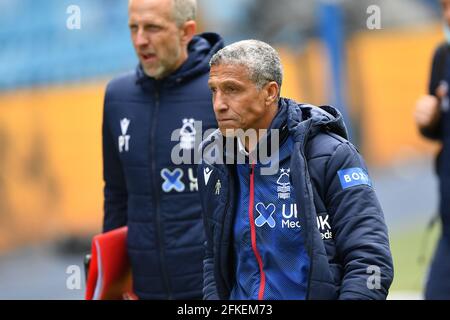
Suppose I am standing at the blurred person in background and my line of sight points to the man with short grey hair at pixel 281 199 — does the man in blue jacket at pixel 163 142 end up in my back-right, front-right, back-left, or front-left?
front-right

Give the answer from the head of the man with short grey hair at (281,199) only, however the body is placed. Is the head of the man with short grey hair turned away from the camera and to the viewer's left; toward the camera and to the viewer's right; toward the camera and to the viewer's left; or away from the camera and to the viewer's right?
toward the camera and to the viewer's left

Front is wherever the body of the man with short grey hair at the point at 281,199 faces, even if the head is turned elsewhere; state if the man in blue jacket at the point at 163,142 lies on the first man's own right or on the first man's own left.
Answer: on the first man's own right

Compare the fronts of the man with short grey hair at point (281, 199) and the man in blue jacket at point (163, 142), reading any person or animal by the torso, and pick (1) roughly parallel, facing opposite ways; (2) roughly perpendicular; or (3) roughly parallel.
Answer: roughly parallel

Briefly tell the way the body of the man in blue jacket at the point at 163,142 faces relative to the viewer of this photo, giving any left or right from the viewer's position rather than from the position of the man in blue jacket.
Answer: facing the viewer and to the left of the viewer

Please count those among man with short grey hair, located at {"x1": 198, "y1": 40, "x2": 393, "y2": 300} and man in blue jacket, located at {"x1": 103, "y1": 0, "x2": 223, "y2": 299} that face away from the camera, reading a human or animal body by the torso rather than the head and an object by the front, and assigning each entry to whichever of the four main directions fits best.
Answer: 0

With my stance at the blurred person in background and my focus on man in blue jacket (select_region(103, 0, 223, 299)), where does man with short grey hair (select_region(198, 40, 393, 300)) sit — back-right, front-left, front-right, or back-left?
front-left

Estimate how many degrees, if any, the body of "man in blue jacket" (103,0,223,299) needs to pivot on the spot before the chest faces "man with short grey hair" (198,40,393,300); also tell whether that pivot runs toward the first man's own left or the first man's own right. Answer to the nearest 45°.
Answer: approximately 45° to the first man's own left

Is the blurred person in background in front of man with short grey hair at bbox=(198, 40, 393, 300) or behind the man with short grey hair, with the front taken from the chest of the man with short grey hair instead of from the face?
behind

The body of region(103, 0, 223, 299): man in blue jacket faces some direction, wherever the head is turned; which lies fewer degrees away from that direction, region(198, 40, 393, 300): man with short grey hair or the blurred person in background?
the man with short grey hair
